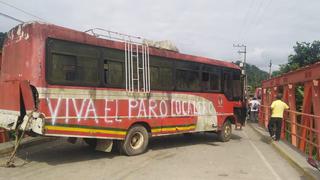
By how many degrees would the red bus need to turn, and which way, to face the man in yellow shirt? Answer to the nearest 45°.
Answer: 0° — it already faces them

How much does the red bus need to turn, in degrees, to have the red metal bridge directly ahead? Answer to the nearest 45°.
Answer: approximately 45° to its right

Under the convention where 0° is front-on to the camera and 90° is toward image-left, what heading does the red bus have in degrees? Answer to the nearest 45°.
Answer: approximately 225°
